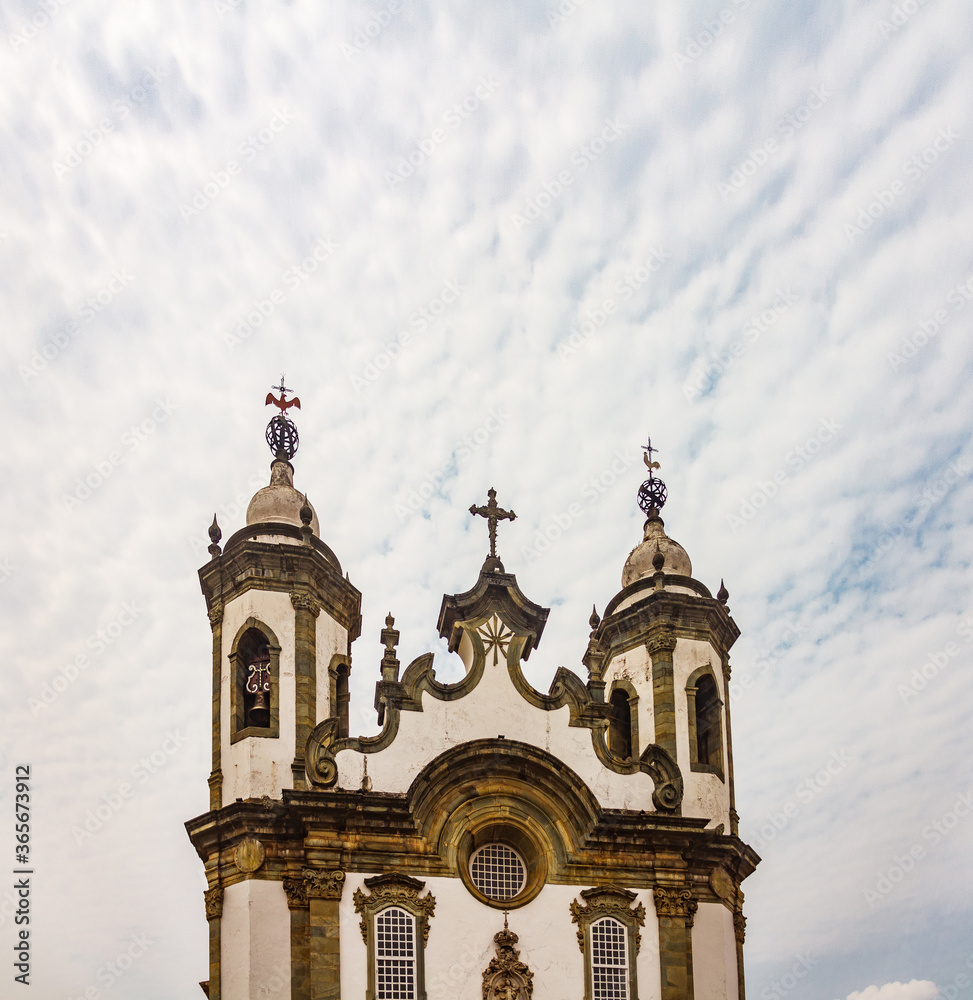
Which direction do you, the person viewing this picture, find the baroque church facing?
facing the viewer
